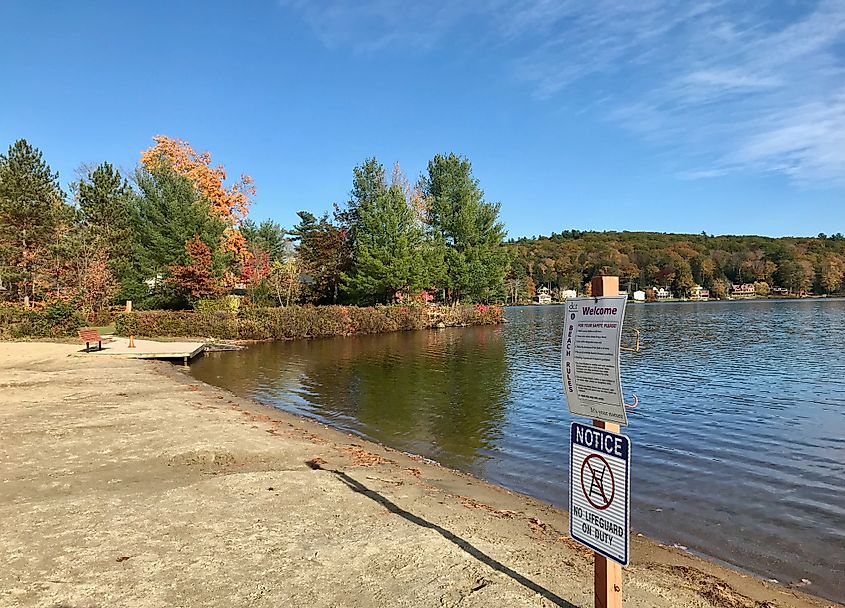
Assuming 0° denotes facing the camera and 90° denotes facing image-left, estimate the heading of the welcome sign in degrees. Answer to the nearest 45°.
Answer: approximately 45°

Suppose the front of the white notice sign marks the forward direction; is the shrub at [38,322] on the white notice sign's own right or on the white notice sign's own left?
on the white notice sign's own right

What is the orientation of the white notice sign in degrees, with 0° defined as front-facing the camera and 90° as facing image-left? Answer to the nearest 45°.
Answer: approximately 45°

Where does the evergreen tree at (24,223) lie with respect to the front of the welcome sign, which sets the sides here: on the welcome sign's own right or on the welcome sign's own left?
on the welcome sign's own right

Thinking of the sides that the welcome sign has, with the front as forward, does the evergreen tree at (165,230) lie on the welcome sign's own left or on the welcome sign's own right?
on the welcome sign's own right
